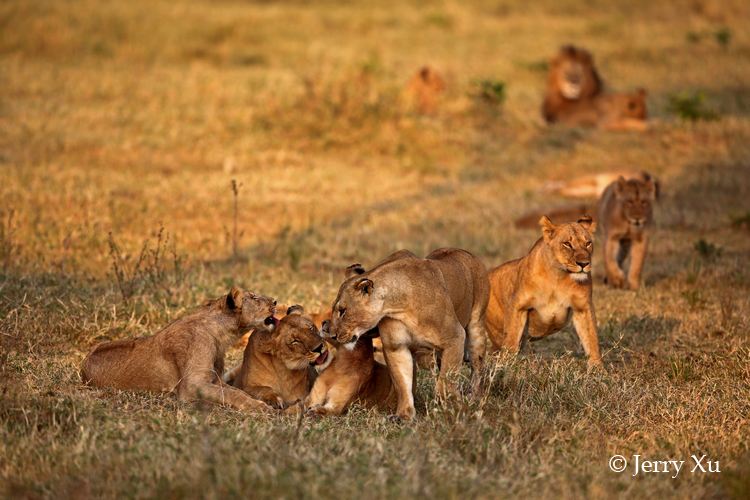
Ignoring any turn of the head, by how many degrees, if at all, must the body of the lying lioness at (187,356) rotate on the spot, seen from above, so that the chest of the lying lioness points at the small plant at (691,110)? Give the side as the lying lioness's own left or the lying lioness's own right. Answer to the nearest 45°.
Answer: approximately 45° to the lying lioness's own left

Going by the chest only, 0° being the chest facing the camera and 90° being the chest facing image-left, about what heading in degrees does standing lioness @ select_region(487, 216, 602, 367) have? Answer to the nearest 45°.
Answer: approximately 315°

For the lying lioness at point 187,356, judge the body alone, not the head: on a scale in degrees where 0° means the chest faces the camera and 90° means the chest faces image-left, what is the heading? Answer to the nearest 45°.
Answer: approximately 270°

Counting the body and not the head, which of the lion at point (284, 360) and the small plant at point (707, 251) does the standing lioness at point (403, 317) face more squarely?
the lion

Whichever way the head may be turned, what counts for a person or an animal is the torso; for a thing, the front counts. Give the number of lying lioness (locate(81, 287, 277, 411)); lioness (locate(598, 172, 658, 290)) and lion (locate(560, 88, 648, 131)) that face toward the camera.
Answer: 1

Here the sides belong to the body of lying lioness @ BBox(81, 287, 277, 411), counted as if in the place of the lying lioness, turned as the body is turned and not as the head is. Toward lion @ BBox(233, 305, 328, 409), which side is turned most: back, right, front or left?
front

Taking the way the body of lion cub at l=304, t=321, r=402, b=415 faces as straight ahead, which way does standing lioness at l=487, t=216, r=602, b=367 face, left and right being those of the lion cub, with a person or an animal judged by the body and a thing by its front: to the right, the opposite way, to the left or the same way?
to the left

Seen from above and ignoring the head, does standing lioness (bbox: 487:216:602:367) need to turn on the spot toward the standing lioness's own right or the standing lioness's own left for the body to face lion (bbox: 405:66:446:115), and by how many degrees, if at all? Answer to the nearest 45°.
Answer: approximately 135° to the standing lioness's own left

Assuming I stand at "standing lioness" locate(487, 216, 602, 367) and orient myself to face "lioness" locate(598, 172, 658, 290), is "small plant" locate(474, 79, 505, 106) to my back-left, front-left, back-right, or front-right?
front-left

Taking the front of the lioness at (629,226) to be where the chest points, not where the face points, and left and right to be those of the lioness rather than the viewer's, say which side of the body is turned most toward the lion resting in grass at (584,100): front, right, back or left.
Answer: back

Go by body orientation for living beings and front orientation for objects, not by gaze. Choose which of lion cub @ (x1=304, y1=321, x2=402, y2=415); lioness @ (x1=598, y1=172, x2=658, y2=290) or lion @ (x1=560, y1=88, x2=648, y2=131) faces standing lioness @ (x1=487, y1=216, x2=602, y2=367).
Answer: the lioness

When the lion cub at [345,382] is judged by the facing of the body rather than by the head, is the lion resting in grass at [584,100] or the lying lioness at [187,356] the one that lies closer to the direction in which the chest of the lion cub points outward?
the lying lioness

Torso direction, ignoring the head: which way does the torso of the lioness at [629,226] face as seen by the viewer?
toward the camera

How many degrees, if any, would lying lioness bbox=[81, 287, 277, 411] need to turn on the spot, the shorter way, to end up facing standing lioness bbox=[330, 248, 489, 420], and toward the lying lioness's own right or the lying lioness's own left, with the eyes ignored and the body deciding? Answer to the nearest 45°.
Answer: approximately 45° to the lying lioness's own right
